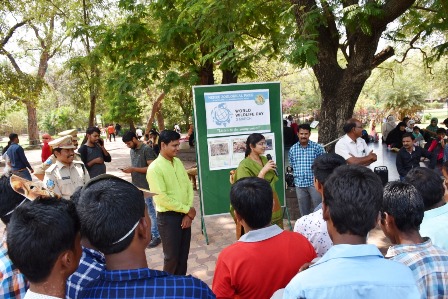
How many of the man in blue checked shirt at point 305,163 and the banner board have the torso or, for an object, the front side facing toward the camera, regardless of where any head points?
2

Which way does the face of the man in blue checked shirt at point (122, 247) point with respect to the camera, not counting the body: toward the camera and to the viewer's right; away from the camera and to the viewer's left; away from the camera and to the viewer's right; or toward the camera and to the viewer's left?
away from the camera and to the viewer's right

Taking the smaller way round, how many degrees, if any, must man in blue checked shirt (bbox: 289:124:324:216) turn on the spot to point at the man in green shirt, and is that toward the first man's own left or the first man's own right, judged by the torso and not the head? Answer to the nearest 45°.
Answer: approximately 45° to the first man's own right

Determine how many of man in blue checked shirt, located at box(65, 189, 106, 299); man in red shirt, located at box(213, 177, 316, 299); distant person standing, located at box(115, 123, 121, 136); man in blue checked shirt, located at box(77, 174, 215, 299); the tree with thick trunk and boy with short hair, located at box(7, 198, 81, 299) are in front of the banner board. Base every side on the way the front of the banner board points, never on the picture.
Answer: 4

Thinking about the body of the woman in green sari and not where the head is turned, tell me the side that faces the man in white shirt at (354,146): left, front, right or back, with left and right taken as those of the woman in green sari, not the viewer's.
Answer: left

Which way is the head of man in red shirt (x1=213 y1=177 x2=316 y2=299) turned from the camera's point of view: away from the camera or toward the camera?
away from the camera

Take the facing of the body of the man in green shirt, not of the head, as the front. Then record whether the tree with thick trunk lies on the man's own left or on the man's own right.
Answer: on the man's own left

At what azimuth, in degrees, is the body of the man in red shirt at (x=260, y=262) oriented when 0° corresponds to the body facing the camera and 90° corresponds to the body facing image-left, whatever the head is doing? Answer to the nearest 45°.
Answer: approximately 180°

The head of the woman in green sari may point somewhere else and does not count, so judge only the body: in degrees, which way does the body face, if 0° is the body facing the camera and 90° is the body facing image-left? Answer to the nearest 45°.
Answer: approximately 315°

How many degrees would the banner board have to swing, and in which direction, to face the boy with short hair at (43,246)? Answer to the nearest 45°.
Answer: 0° — it already faces them
